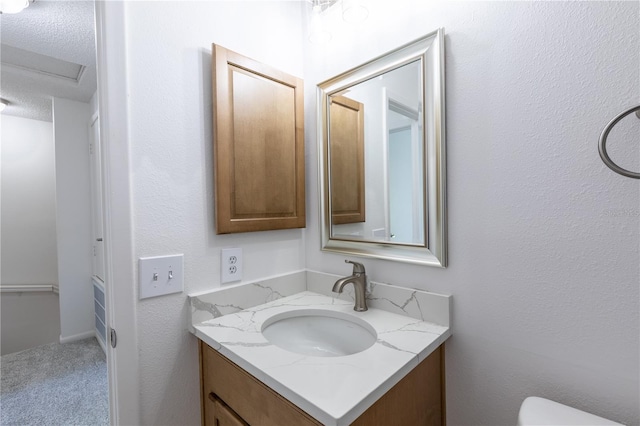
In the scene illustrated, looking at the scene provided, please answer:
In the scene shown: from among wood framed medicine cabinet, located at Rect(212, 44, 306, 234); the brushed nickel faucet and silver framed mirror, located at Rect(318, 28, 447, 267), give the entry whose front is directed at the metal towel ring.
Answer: the wood framed medicine cabinet

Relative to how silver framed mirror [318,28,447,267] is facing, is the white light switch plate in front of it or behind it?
in front

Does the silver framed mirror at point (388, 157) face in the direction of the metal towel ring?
no

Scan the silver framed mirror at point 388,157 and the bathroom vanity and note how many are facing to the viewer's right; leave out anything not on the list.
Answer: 0

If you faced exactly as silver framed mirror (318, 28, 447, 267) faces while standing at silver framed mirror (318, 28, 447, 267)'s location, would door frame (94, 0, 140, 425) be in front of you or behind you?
in front

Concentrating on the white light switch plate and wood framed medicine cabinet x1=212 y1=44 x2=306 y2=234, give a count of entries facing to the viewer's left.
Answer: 0

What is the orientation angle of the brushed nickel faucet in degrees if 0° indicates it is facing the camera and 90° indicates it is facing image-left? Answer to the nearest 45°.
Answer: approximately 45°

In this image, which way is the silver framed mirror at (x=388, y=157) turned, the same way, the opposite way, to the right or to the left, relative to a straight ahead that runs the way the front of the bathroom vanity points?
the same way

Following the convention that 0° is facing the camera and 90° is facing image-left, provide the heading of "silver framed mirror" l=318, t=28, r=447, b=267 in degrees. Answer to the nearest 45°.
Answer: approximately 45°

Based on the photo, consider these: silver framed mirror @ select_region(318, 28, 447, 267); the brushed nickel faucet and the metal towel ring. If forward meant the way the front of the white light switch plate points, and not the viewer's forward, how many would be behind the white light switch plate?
0

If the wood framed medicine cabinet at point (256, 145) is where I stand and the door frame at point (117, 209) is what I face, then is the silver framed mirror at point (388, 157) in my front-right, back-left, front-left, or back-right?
back-left

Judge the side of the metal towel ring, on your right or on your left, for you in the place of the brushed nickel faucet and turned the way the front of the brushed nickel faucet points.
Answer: on your left

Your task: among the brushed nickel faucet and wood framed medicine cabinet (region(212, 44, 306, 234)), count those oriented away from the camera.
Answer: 0

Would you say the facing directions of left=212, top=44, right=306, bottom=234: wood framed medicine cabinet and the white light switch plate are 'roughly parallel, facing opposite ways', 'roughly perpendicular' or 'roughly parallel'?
roughly parallel

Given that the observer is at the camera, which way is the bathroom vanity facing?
facing the viewer and to the left of the viewer
